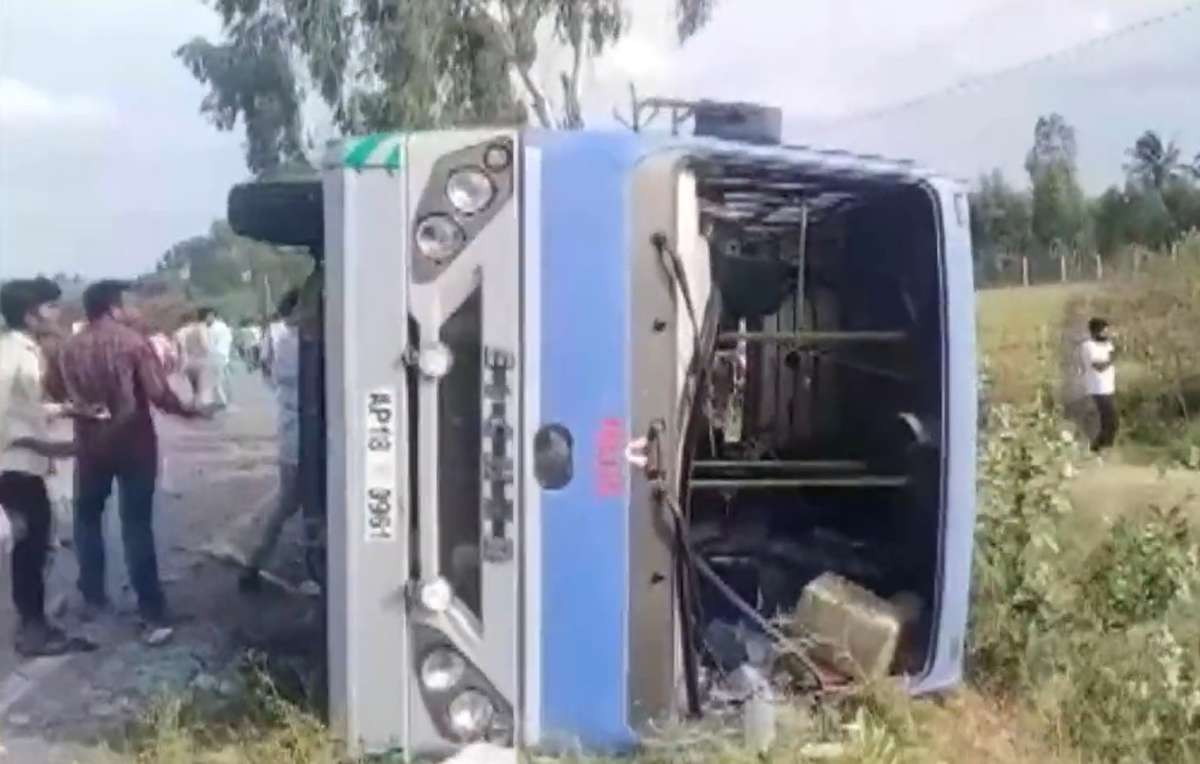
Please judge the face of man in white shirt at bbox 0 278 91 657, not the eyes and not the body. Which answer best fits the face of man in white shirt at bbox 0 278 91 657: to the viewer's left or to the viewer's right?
to the viewer's right

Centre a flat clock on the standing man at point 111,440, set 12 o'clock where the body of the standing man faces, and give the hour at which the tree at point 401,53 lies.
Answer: The tree is roughly at 11 o'clock from the standing man.

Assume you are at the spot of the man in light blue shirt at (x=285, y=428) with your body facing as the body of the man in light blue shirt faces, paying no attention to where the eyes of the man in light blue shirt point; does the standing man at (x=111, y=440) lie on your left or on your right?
on your left

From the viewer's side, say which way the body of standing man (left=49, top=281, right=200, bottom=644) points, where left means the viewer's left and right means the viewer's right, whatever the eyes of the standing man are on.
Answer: facing away from the viewer and to the right of the viewer

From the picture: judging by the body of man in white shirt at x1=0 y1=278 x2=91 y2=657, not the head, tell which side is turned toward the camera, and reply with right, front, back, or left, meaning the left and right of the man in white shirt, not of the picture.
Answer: right

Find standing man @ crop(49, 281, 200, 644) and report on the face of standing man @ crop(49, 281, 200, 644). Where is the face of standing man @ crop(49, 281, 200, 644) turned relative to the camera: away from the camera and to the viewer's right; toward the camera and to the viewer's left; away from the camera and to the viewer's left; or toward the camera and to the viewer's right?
away from the camera and to the viewer's right
